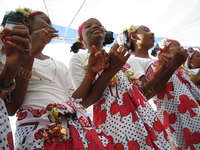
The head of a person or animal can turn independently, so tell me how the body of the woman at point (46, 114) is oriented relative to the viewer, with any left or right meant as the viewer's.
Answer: facing the viewer and to the right of the viewer

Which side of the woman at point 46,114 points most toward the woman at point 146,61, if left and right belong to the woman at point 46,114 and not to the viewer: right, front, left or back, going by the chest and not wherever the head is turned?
left

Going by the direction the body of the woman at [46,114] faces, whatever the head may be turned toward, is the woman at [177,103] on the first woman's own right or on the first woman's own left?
on the first woman's own left
